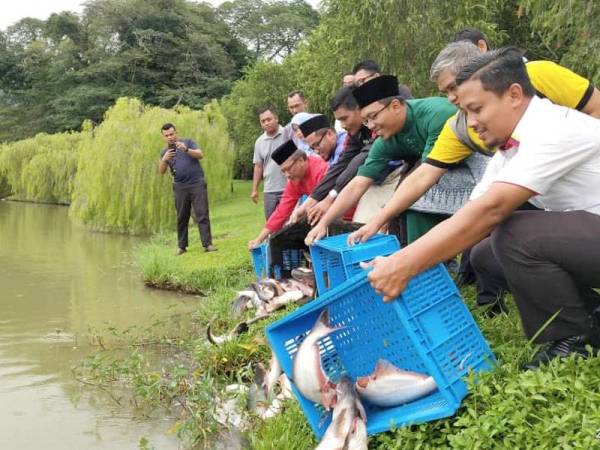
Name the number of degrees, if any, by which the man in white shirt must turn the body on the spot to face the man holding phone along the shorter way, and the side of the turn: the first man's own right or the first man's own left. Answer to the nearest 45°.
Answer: approximately 45° to the first man's own right

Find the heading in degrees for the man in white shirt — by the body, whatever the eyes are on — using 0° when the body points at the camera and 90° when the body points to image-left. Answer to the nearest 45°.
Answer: approximately 90°

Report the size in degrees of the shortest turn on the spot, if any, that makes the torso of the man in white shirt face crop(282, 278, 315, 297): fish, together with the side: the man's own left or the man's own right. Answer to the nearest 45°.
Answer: approximately 45° to the man's own right

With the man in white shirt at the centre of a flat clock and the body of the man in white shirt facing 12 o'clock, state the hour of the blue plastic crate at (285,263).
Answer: The blue plastic crate is roughly at 2 o'clock from the man in white shirt.

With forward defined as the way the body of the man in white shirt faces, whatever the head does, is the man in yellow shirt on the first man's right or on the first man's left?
on the first man's right

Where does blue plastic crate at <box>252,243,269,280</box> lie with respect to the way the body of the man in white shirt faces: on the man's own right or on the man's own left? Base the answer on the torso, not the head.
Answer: on the man's own right
